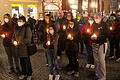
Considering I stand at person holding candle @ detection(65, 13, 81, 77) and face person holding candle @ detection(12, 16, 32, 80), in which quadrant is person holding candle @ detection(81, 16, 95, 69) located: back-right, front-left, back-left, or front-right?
back-right

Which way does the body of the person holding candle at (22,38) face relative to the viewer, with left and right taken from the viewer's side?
facing the viewer and to the left of the viewer

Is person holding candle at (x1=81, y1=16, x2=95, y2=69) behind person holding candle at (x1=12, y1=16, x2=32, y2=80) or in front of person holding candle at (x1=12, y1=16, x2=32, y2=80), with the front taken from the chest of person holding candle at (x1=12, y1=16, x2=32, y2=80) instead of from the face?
behind

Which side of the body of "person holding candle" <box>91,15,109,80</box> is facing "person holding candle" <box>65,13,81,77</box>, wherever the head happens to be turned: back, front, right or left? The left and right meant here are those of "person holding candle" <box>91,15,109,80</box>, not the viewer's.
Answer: right

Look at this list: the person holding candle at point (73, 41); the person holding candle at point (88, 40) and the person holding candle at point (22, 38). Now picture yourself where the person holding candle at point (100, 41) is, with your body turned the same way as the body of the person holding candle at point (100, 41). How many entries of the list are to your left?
0

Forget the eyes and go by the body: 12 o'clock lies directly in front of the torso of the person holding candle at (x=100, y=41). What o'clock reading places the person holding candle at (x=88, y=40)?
the person holding candle at (x=88, y=40) is roughly at 4 o'clock from the person holding candle at (x=100, y=41).

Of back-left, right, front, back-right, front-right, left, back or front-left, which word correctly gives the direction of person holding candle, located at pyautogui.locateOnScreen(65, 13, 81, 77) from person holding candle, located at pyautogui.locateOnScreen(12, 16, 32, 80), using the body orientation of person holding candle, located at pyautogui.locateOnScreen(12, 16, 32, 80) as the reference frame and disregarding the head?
back-left

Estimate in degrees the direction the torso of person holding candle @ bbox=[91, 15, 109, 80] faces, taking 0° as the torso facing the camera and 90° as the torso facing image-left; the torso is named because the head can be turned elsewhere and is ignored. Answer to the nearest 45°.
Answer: approximately 45°

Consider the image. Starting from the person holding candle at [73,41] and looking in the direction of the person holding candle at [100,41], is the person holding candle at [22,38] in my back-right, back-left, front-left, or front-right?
back-right

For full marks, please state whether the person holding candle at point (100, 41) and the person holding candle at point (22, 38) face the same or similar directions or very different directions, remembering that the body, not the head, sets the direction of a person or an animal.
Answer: same or similar directions

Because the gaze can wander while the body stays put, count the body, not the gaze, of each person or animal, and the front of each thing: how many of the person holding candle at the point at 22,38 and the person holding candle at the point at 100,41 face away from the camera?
0

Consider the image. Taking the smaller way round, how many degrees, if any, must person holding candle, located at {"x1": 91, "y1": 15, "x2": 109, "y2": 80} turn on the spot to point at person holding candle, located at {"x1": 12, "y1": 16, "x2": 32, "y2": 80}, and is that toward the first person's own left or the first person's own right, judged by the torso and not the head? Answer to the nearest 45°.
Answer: approximately 45° to the first person's own right
